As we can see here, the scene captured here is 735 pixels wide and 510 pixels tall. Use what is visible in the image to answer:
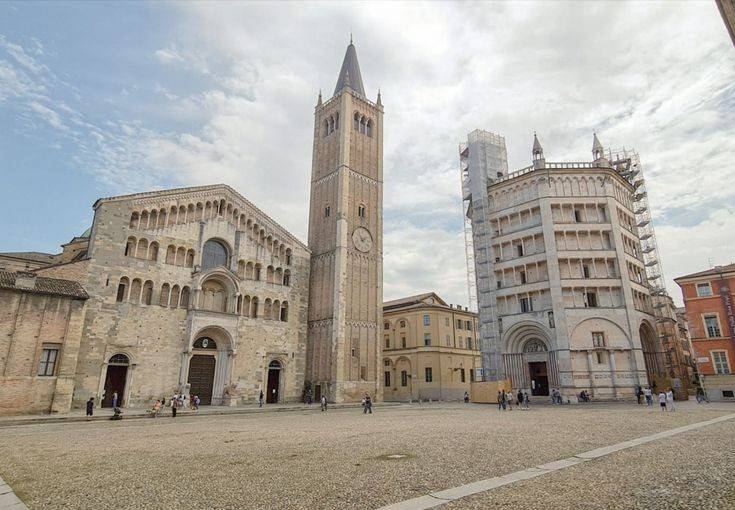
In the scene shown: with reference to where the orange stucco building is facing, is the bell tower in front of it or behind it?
in front

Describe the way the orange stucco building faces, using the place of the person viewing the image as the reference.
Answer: facing the viewer and to the left of the viewer

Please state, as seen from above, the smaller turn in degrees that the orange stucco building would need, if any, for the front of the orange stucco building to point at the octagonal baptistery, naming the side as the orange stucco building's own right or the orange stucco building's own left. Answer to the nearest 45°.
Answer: approximately 45° to the orange stucco building's own right
